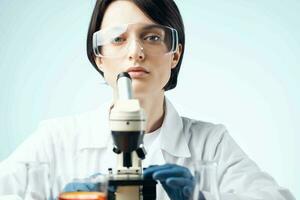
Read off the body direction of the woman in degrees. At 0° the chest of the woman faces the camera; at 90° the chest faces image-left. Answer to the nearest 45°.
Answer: approximately 0°

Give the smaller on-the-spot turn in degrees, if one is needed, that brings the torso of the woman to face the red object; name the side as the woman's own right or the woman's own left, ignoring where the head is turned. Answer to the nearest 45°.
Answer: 0° — they already face it

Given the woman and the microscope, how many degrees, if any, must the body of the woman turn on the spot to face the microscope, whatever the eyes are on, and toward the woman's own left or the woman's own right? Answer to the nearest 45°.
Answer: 0° — they already face it

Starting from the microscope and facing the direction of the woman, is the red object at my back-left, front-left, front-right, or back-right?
back-left
